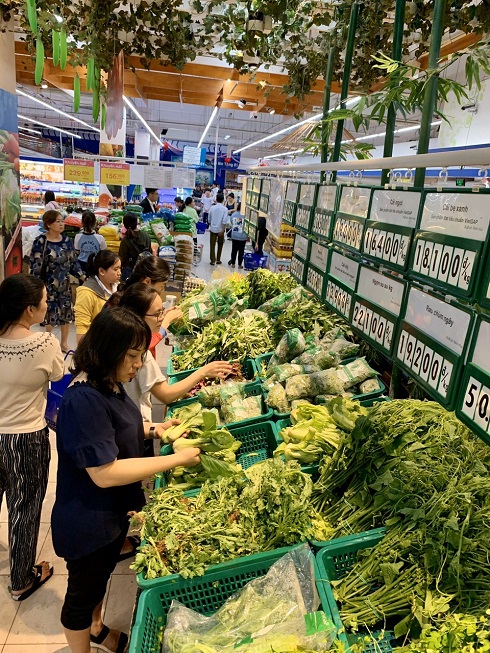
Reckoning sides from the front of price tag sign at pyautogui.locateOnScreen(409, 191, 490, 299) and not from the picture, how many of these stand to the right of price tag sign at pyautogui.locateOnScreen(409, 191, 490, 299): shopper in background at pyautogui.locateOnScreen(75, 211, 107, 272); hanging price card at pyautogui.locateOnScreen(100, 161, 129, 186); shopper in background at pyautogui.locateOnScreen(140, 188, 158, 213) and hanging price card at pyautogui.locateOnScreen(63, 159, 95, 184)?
4

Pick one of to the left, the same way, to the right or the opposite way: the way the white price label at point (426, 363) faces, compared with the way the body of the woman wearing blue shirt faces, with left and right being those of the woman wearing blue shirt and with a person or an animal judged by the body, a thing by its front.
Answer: the opposite way

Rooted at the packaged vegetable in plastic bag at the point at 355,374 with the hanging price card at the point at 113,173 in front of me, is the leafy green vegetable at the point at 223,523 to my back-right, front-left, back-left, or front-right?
back-left

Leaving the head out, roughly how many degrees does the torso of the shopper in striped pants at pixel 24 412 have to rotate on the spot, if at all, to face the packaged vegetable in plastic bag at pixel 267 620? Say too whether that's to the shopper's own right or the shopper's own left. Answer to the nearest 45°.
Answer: approximately 90° to the shopper's own right

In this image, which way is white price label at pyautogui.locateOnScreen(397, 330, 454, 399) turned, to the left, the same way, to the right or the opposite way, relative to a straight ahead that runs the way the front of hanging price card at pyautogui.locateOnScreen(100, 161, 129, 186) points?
to the right

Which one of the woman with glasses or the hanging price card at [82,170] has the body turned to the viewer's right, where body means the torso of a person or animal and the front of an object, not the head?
the woman with glasses

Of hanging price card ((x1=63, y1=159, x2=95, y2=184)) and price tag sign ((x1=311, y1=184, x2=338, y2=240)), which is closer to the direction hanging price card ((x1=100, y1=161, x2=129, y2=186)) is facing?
the price tag sign

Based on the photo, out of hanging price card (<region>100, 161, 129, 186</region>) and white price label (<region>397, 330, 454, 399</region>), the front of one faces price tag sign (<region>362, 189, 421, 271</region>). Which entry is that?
the hanging price card

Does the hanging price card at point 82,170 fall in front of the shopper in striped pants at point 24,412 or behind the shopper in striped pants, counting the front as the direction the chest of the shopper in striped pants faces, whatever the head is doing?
in front

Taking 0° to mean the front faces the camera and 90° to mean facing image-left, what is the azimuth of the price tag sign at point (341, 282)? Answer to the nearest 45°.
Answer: approximately 45°

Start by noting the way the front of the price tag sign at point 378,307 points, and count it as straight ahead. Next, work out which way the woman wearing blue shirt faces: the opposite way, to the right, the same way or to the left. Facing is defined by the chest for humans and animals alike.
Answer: the opposite way

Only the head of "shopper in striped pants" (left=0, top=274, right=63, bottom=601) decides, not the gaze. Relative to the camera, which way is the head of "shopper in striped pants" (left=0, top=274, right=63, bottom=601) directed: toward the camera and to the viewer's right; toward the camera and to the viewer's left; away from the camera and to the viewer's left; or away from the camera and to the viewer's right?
away from the camera and to the viewer's right

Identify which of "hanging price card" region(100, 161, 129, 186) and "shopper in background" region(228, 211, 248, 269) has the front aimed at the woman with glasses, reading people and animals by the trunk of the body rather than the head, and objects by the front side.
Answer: the hanging price card
